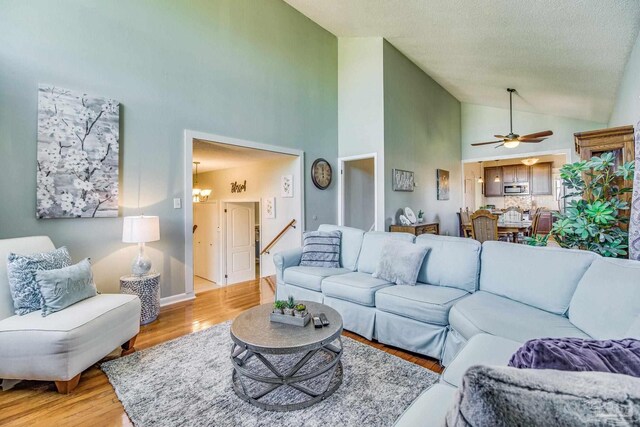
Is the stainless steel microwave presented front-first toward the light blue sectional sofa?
yes

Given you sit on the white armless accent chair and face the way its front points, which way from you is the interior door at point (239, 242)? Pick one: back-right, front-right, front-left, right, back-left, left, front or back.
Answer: left

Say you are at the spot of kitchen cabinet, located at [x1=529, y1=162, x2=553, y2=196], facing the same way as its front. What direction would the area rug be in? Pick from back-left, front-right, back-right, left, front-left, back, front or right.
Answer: front

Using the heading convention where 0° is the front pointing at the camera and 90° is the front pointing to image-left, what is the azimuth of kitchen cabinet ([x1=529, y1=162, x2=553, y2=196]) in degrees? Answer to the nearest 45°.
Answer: approximately 0°

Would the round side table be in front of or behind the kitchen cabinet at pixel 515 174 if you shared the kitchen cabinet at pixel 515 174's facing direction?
in front

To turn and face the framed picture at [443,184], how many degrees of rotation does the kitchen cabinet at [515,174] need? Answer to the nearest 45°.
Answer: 0° — it already faces it

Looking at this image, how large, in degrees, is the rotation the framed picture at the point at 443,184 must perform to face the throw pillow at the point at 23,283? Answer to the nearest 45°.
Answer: approximately 90° to its right

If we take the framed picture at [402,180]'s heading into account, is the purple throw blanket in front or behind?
in front

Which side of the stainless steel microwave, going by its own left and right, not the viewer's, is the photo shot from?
front

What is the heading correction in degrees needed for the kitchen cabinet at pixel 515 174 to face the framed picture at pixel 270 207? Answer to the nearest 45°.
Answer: approximately 45° to its right

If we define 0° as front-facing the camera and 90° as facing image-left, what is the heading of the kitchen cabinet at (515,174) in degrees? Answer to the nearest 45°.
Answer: approximately 0°

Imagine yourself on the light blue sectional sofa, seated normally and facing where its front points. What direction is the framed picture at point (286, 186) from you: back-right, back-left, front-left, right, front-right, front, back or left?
right

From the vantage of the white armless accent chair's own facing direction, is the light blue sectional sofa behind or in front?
in front

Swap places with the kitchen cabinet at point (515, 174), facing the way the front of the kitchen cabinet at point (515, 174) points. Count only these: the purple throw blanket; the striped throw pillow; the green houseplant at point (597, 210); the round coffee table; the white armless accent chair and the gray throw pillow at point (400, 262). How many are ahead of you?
6

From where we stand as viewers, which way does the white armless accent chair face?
facing the viewer and to the right of the viewer

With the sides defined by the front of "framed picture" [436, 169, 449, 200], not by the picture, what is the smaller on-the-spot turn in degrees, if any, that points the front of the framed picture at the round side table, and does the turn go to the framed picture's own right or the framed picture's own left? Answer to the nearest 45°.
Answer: approximately 90° to the framed picture's own right

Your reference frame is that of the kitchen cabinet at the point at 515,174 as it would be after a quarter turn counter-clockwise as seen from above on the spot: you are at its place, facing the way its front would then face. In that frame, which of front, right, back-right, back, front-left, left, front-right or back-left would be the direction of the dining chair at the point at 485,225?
right
